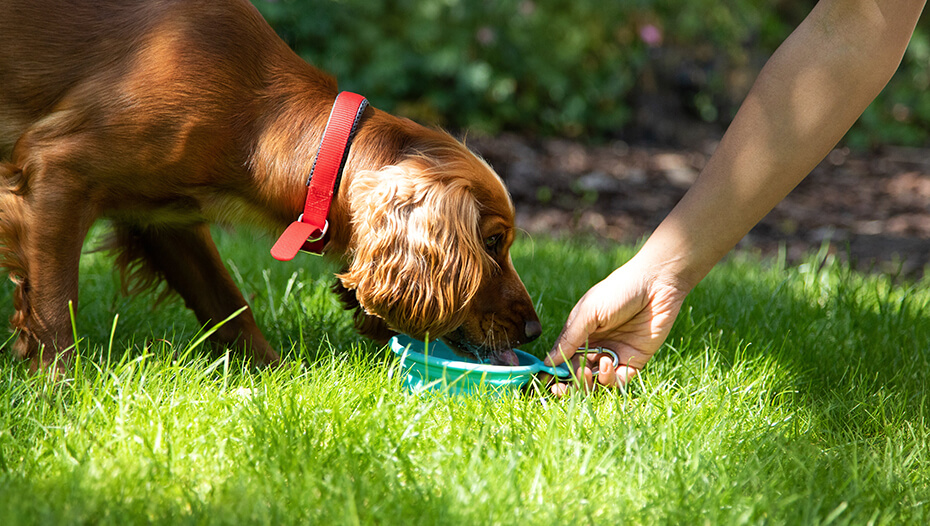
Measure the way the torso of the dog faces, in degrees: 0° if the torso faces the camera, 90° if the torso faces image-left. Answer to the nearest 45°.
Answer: approximately 270°
